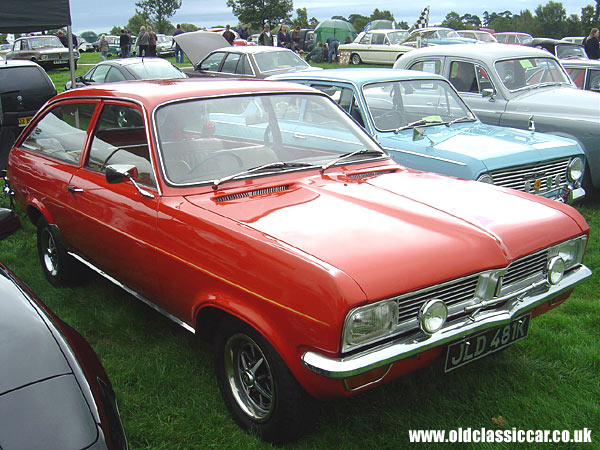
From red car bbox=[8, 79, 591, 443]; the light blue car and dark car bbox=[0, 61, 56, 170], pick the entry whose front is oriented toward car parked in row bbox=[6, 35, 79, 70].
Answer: the dark car

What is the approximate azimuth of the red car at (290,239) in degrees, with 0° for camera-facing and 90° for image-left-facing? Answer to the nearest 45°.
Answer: approximately 315°

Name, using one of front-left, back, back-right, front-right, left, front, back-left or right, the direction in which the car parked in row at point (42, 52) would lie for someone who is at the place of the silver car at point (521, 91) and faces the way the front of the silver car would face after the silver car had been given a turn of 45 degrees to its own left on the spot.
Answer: back-left

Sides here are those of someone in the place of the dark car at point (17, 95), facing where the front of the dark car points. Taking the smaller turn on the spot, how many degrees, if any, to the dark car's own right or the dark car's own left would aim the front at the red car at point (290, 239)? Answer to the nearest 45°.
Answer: approximately 180°

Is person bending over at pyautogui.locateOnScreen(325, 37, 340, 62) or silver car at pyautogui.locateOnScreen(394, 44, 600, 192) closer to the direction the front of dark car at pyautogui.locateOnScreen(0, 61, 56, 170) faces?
the person bending over

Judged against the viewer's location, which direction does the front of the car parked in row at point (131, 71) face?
facing away from the viewer and to the left of the viewer

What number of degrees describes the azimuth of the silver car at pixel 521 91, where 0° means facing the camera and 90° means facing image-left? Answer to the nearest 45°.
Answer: approximately 315°

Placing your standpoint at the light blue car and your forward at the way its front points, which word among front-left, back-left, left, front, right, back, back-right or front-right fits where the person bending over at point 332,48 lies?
back-left

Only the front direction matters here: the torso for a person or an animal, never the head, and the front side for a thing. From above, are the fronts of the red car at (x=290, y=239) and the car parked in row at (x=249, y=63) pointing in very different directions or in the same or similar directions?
very different directions

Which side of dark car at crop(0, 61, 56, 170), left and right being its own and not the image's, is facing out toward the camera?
back
